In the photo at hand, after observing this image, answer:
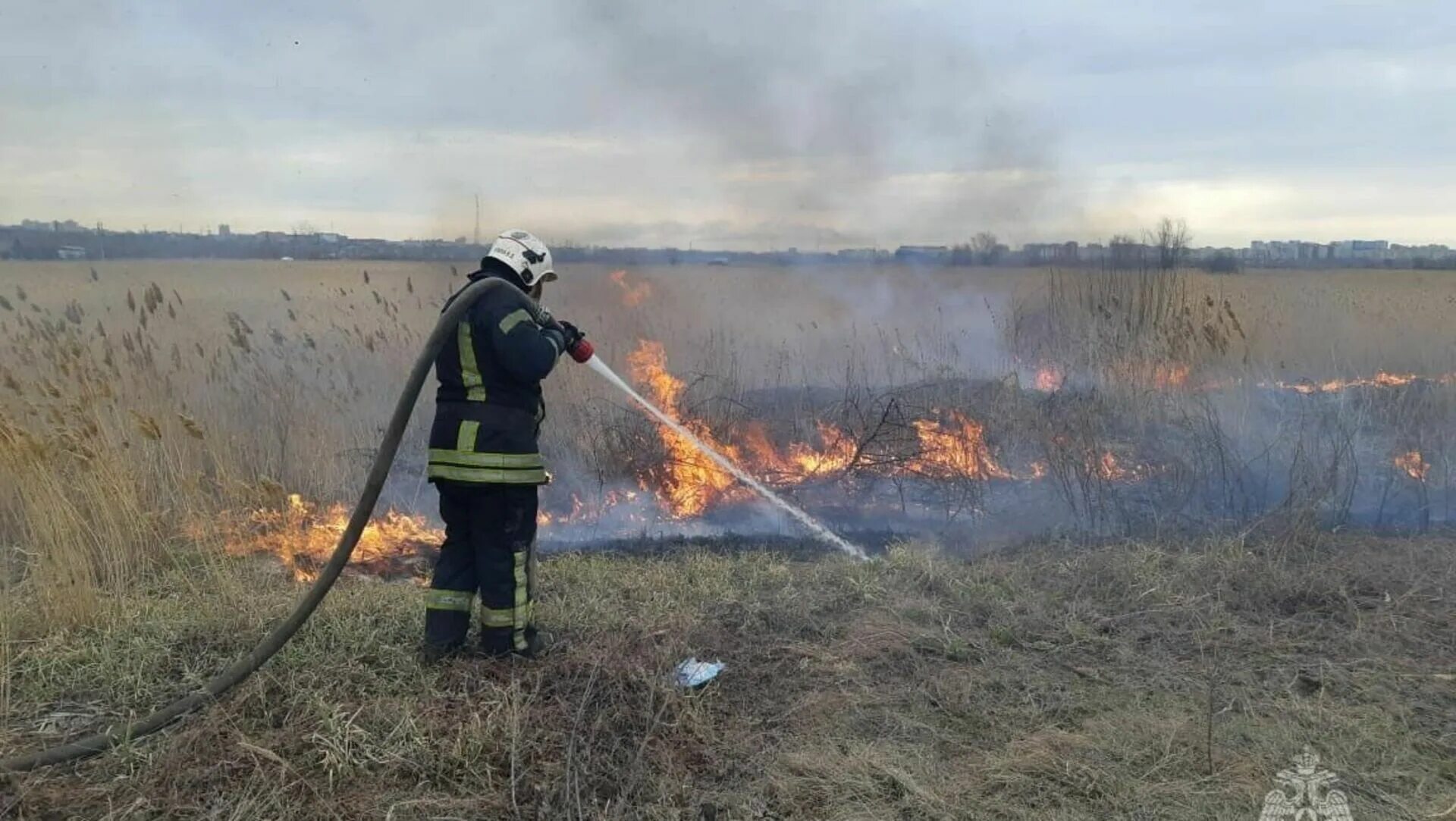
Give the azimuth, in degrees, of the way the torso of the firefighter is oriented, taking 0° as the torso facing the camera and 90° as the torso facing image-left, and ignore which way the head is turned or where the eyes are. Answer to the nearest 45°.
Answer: approximately 225°

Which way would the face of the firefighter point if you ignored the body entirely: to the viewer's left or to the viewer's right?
to the viewer's right

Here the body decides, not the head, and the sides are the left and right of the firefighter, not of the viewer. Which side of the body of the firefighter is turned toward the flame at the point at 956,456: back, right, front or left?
front

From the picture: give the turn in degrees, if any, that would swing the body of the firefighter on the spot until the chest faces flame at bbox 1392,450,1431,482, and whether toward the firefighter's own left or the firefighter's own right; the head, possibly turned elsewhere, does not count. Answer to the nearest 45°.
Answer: approximately 45° to the firefighter's own right

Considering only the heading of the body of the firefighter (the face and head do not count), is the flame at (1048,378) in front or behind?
in front

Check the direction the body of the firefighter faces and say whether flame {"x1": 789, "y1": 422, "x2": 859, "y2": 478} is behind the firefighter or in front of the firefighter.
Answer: in front
